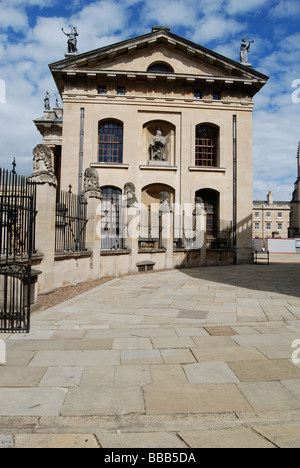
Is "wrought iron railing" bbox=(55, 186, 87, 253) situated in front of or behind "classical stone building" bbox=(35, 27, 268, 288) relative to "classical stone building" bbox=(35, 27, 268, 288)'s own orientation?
in front

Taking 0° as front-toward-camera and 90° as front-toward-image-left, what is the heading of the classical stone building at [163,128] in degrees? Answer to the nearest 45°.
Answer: approximately 0°

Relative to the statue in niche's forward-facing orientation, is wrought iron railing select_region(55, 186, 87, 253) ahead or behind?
ahead
